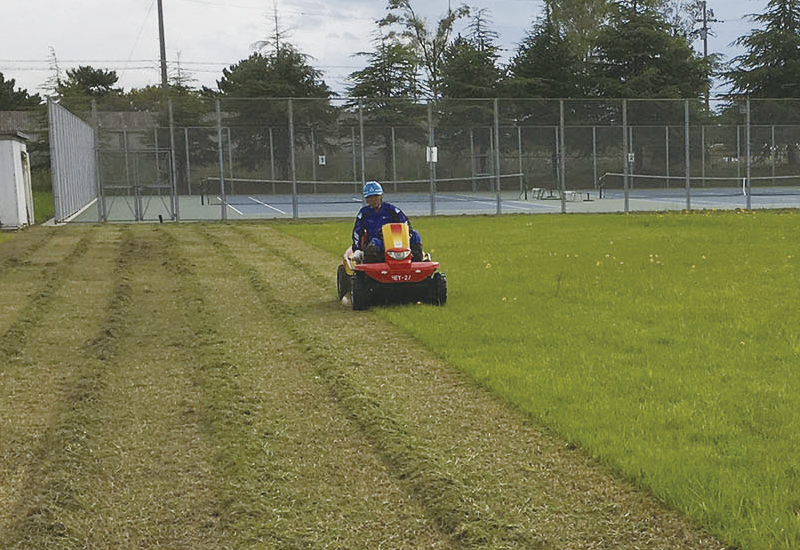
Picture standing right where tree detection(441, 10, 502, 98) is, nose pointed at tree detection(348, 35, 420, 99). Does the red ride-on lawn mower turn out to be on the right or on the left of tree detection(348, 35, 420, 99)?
left

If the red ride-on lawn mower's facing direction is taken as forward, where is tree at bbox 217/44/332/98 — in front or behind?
behind

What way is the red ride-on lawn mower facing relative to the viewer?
toward the camera

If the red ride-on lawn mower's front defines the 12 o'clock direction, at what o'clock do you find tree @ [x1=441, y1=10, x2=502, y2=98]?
The tree is roughly at 6 o'clock from the red ride-on lawn mower.

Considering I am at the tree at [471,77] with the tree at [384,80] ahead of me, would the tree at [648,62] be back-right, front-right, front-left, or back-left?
back-left

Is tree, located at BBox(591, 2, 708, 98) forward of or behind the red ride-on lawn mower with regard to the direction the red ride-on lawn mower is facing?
behind

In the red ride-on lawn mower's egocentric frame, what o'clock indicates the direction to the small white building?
The small white building is roughly at 5 o'clock from the red ride-on lawn mower.

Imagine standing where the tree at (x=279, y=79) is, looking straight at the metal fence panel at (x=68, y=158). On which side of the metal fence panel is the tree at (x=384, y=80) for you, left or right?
left

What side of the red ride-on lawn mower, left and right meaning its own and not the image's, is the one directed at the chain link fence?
back

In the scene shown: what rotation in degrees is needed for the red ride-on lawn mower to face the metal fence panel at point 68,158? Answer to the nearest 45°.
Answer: approximately 135° to its right

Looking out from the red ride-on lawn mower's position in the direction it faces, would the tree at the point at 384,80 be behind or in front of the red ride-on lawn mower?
behind
